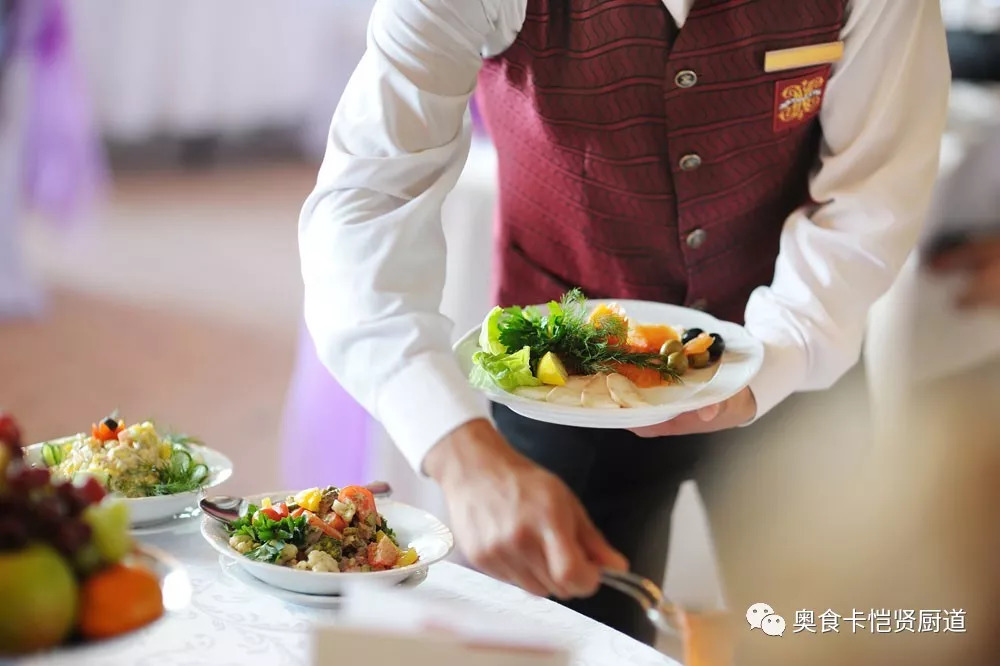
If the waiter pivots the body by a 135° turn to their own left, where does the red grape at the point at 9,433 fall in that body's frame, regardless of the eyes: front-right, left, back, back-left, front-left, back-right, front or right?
back

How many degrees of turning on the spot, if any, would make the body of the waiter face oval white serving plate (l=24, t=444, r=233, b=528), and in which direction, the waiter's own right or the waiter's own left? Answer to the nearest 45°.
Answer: approximately 45° to the waiter's own right

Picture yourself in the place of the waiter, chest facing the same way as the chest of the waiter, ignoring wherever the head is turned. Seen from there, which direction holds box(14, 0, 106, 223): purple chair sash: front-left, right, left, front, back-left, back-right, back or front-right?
back-right

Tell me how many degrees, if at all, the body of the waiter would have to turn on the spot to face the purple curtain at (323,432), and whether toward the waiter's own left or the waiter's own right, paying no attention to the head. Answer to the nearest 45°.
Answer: approximately 135° to the waiter's own right

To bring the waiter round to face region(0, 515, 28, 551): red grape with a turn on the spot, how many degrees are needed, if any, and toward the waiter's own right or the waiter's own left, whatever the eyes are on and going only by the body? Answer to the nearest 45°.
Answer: approximately 45° to the waiter's own right

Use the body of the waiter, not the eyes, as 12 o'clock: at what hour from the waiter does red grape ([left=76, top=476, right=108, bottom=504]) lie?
The red grape is roughly at 1 o'clock from the waiter.

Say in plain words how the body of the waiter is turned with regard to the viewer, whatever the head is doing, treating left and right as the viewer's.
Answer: facing the viewer

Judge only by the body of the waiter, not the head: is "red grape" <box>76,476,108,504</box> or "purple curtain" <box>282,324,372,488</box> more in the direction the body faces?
the red grape

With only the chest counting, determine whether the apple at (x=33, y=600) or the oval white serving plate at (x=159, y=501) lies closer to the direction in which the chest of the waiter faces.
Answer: the apple

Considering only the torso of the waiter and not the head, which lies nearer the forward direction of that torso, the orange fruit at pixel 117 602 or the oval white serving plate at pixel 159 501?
the orange fruit

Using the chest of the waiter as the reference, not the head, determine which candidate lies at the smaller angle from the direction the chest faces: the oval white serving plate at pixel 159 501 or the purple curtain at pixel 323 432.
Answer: the oval white serving plate

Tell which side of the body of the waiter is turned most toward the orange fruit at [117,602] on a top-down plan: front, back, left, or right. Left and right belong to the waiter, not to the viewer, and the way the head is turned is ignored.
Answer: front
